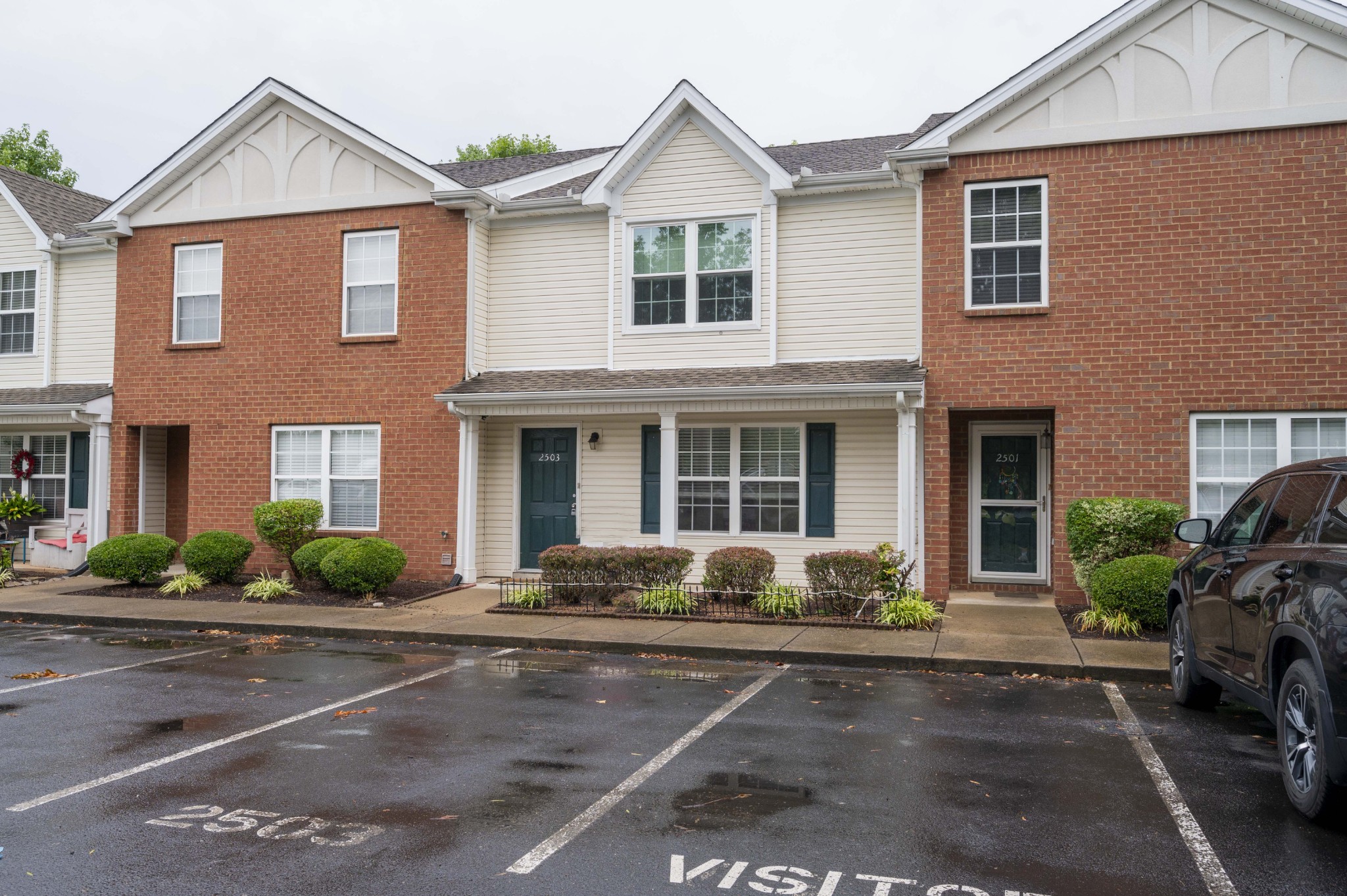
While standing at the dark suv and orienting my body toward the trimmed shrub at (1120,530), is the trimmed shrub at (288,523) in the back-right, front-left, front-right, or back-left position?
front-left

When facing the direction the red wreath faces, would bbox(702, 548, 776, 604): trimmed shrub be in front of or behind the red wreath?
in front

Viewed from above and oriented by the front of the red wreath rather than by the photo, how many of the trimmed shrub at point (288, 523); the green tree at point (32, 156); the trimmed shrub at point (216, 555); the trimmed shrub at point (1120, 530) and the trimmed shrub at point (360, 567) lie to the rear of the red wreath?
1

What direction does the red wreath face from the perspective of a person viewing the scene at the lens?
facing the viewer

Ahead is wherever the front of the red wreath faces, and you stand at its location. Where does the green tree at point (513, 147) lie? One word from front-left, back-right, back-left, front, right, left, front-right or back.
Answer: back-left

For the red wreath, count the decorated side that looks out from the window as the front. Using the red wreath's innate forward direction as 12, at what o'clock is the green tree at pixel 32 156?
The green tree is roughly at 6 o'clock from the red wreath.

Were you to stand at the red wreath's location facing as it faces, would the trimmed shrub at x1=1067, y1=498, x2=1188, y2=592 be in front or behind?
in front

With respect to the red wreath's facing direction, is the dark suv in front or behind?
in front

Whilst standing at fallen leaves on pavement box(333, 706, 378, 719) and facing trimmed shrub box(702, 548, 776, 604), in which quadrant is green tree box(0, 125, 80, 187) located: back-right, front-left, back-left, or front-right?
front-left

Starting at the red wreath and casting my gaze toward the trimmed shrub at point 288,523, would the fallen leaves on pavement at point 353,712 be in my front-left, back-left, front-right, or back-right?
front-right

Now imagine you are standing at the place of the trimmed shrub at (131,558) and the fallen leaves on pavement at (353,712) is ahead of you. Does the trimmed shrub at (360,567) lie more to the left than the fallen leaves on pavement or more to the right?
left

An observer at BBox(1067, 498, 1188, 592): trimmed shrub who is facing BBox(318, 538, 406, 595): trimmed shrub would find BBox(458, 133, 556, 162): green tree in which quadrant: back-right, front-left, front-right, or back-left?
front-right

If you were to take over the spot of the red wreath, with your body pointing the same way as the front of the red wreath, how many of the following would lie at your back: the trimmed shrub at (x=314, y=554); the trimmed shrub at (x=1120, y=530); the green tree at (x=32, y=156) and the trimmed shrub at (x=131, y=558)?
1

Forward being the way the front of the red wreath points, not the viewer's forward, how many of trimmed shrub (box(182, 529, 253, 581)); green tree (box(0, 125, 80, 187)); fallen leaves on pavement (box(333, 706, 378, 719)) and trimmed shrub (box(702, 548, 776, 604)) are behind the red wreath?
1

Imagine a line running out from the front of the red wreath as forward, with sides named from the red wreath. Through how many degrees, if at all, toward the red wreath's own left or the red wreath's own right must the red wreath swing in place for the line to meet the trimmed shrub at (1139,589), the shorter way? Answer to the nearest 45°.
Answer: approximately 45° to the red wreath's own left
